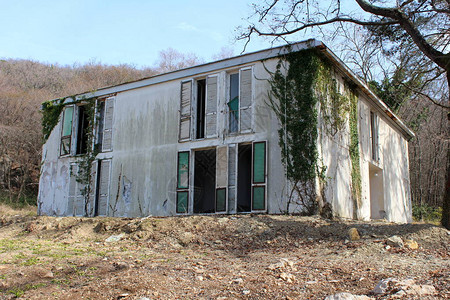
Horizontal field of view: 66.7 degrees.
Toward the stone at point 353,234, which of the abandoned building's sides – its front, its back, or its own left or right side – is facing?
left

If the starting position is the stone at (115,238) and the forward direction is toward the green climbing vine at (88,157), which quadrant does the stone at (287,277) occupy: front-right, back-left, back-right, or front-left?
back-right

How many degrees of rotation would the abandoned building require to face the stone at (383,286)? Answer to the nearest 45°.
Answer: approximately 45° to its left

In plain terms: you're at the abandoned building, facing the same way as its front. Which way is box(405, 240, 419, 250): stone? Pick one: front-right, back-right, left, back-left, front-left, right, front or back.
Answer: left

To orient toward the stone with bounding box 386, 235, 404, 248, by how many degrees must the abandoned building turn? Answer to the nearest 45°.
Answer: approximately 90° to its left

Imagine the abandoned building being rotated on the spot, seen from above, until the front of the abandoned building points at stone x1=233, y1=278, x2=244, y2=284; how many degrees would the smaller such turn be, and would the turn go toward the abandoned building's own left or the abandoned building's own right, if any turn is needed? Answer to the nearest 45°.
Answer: approximately 45° to the abandoned building's own left

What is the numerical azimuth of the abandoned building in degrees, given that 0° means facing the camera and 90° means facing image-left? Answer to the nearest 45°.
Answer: approximately 45°

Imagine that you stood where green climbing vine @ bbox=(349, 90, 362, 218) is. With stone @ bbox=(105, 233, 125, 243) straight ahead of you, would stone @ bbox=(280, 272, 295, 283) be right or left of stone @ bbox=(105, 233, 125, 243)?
left
